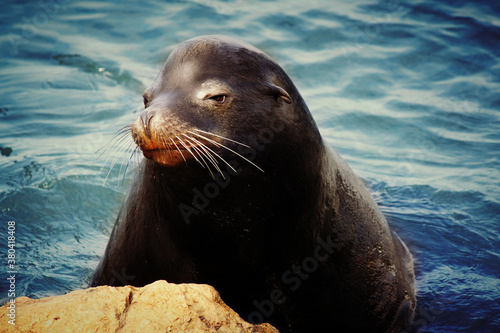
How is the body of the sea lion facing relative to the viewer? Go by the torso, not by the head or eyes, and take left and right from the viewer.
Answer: facing the viewer and to the left of the viewer

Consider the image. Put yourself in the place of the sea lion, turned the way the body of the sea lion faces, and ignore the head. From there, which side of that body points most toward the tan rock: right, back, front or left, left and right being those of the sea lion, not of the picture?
front
